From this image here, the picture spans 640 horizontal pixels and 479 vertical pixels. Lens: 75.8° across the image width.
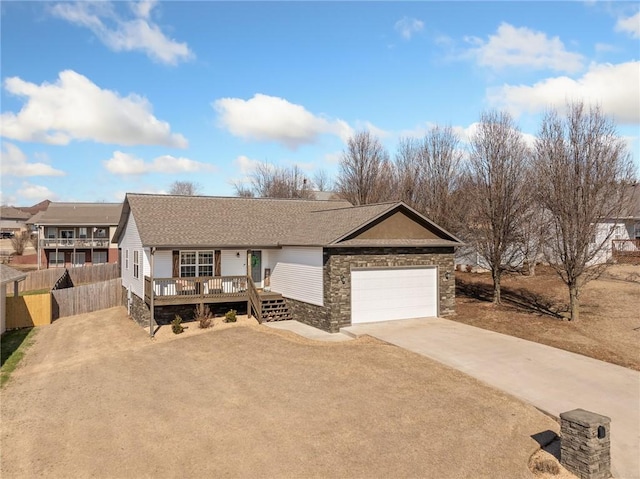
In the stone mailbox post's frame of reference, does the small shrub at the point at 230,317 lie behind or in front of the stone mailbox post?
behind

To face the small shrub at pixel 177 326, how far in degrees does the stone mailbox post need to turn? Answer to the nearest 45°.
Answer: approximately 135° to its right

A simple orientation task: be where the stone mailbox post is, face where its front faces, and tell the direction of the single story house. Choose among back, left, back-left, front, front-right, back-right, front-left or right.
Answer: back

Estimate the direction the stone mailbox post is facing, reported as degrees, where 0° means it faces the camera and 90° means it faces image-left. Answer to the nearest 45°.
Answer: approximately 315°

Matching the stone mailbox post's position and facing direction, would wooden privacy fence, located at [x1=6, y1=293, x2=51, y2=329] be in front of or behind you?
behind

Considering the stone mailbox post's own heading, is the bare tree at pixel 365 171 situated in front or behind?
behind
